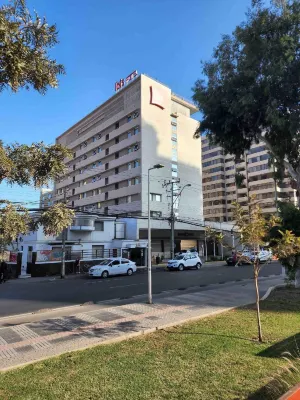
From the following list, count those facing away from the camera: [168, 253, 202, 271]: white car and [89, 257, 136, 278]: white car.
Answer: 0

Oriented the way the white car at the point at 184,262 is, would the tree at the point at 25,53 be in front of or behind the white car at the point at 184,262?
in front

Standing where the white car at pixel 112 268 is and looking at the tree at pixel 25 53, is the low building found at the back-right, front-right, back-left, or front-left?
back-right

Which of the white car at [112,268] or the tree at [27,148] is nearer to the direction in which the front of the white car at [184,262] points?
the white car
